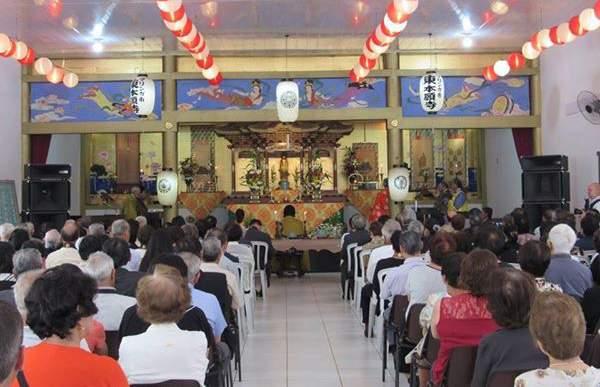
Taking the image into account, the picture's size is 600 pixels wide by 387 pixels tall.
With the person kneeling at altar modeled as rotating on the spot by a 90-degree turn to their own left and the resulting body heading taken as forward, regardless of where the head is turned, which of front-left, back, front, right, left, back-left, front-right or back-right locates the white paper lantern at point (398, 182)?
back

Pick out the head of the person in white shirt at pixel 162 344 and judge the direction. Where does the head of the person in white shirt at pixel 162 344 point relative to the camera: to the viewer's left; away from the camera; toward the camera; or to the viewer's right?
away from the camera

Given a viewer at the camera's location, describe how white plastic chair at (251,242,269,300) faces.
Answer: facing away from the viewer

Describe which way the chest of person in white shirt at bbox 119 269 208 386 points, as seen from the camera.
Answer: away from the camera

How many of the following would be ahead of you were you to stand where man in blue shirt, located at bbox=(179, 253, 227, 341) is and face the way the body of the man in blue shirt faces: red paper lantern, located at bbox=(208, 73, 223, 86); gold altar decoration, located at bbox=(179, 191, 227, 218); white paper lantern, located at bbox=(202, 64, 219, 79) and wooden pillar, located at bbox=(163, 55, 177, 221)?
4

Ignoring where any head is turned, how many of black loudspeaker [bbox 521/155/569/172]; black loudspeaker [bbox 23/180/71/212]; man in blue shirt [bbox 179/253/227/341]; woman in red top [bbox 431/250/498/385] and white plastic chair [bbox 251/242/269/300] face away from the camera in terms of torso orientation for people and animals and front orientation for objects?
3

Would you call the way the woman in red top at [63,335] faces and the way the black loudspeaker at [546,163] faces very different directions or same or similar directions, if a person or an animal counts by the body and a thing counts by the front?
very different directions

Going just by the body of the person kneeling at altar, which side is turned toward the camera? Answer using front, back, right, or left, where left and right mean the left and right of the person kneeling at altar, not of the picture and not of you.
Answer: back

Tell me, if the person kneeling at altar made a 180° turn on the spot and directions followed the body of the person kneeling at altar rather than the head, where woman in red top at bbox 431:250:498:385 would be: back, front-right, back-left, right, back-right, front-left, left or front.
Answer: front

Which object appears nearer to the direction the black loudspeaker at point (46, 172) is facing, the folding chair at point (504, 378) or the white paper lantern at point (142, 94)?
the folding chair

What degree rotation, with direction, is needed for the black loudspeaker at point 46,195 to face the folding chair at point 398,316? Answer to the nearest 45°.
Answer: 0° — it already faces it

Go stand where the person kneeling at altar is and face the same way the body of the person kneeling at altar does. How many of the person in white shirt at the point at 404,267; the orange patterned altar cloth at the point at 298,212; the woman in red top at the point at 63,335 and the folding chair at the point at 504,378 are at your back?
3
